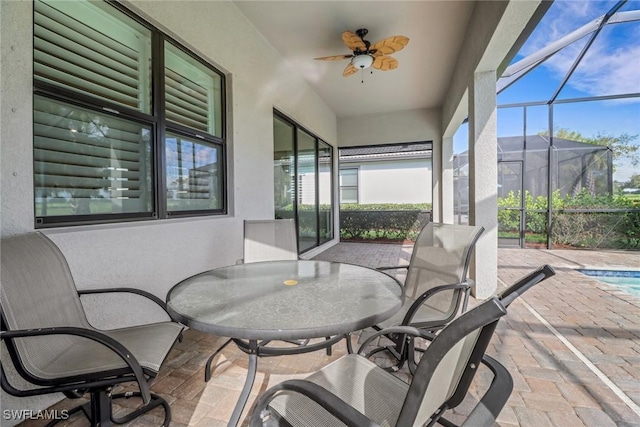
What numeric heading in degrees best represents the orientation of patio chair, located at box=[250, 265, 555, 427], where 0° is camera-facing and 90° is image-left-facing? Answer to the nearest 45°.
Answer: approximately 135°

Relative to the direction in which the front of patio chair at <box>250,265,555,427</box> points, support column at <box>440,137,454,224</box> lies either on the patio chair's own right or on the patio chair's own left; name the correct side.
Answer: on the patio chair's own right

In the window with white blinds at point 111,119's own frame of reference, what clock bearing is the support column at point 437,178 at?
The support column is roughly at 10 o'clock from the window with white blinds.

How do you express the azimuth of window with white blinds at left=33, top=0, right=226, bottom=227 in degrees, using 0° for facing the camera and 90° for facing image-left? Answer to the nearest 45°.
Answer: approximately 315°

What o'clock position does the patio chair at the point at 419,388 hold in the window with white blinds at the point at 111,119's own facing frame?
The patio chair is roughly at 1 o'clock from the window with white blinds.

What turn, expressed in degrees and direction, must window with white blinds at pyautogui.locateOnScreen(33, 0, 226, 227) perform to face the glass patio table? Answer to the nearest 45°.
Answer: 0° — it already faces it

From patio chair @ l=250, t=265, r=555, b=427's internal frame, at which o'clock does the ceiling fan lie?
The ceiling fan is roughly at 1 o'clock from the patio chair.

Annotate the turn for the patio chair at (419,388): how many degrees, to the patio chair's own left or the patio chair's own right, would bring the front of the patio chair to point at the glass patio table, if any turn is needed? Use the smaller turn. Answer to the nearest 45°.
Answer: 0° — it already faces it

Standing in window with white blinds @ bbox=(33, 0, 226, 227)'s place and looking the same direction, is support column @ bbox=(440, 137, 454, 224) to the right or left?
on its left
